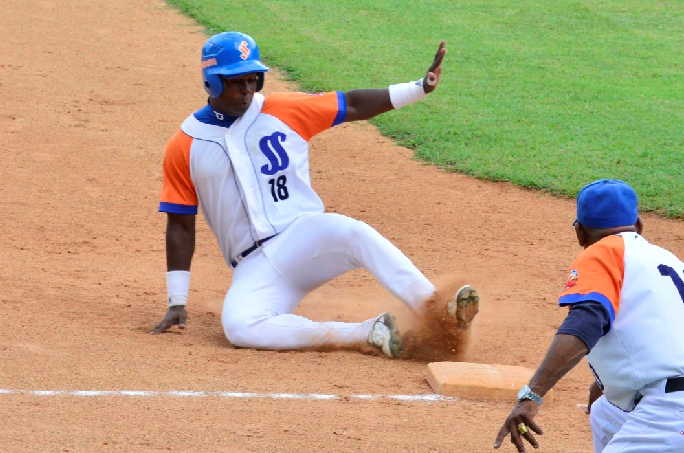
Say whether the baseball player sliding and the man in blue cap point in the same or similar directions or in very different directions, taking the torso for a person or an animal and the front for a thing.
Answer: very different directions

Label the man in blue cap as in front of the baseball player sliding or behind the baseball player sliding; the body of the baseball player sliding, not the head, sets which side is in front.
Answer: in front

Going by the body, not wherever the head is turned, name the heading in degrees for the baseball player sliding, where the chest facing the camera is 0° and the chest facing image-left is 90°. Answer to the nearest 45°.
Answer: approximately 315°

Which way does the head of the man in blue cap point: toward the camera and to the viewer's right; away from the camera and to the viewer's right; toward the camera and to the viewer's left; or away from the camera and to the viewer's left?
away from the camera and to the viewer's left

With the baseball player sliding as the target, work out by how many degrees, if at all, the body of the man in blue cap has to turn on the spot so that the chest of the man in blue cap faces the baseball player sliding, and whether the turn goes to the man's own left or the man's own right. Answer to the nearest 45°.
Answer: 0° — they already face them

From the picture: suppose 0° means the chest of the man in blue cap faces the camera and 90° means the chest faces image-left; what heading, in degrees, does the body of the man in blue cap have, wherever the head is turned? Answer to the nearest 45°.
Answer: approximately 135°
